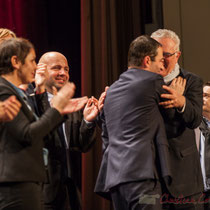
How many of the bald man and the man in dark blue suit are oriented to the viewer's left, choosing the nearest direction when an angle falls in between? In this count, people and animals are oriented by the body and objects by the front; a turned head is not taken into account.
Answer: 0

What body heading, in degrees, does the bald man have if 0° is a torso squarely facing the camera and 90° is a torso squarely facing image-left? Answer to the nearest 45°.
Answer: approximately 315°

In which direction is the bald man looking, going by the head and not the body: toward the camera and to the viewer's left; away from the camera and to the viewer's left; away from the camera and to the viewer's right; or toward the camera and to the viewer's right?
toward the camera and to the viewer's right

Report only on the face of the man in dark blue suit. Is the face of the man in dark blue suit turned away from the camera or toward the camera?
away from the camera

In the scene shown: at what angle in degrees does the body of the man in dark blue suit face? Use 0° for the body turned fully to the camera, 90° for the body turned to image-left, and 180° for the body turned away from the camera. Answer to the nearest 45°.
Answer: approximately 225°
